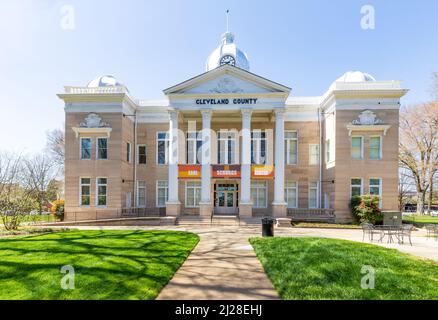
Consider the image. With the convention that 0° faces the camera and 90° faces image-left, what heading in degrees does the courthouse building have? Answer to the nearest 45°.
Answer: approximately 0°

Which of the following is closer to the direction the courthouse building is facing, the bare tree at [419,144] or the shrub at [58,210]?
the shrub

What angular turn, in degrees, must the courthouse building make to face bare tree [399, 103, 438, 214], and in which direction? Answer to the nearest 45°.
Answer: approximately 135° to its left

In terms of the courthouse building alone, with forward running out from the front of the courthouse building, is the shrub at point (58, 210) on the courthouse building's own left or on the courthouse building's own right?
on the courthouse building's own right
